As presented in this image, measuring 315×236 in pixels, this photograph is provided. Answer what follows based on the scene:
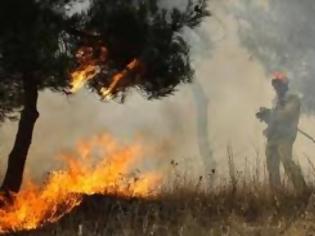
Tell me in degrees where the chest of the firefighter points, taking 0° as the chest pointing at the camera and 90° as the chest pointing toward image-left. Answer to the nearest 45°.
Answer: approximately 45°

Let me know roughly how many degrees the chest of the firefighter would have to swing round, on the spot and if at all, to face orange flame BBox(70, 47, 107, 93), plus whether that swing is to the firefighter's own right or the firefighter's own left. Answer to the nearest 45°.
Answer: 0° — they already face it

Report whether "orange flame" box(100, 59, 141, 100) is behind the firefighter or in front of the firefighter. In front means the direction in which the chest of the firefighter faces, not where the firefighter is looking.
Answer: in front

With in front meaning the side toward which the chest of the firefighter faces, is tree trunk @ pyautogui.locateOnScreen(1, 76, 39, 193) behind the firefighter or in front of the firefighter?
in front

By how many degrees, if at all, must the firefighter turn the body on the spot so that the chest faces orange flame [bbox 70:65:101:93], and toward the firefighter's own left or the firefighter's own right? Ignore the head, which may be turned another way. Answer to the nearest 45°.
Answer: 0° — they already face it
